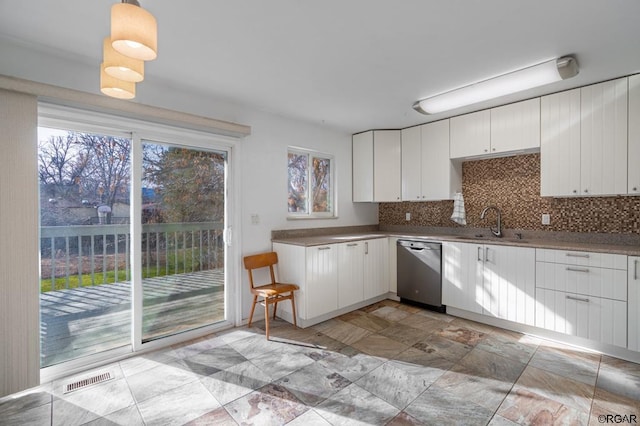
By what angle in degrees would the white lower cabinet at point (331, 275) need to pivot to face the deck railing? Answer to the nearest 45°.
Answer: approximately 90° to its right

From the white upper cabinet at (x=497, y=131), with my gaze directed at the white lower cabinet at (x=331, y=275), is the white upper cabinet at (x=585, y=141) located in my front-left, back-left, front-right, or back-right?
back-left

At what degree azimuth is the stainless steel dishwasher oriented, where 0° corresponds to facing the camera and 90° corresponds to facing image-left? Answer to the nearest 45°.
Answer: approximately 45°

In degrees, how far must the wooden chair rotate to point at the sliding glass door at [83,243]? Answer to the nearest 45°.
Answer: approximately 135° to its right

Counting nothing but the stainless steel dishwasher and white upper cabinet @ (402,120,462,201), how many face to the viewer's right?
0

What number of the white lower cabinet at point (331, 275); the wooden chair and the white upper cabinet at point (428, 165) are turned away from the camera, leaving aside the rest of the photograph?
0

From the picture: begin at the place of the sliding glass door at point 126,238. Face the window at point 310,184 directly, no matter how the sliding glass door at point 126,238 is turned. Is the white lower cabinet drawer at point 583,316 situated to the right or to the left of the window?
right

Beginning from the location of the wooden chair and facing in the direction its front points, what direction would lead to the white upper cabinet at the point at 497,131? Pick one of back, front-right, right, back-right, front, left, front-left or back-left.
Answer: front-left

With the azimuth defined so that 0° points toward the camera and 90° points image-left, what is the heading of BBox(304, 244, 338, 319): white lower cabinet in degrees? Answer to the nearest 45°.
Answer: approximately 315°

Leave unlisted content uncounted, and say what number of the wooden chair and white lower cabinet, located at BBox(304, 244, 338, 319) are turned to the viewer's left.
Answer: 0

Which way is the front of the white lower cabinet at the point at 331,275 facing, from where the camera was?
facing the viewer and to the right of the viewer

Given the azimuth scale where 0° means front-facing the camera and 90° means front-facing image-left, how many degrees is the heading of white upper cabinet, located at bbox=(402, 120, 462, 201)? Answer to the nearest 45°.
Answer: approximately 45°

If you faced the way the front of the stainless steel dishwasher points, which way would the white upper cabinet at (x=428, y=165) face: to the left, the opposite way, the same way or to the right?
the same way
